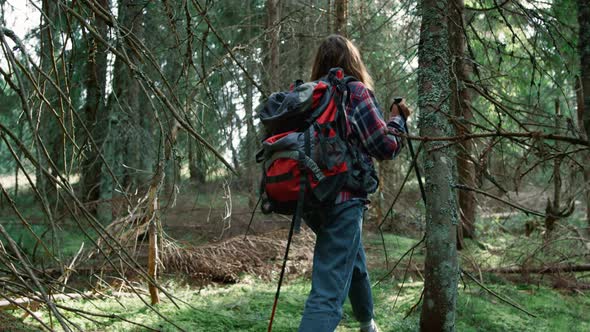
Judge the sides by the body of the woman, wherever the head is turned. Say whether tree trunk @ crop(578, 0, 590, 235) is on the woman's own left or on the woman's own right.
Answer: on the woman's own right

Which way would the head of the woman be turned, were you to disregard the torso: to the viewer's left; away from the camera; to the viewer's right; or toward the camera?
away from the camera

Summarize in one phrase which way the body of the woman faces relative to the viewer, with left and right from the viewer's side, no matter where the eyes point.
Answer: facing away from the viewer and to the right of the viewer

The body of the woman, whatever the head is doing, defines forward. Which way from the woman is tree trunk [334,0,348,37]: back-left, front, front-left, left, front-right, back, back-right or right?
front-left

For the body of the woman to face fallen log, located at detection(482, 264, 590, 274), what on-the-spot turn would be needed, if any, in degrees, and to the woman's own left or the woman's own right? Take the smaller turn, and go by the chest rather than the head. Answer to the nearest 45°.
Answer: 0° — they already face it
